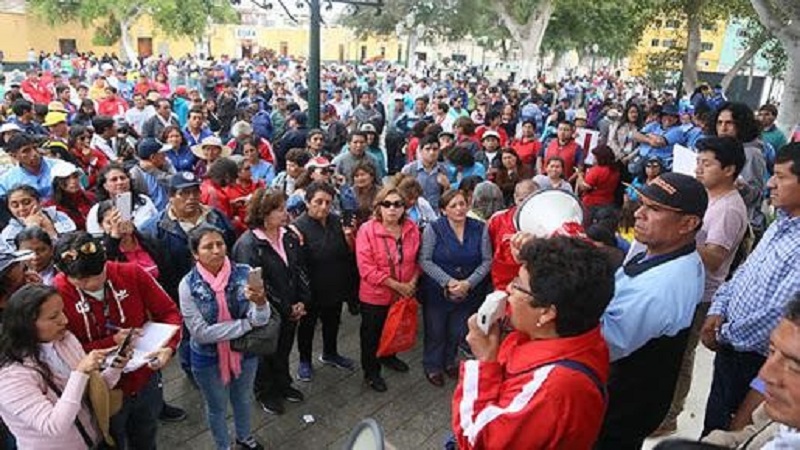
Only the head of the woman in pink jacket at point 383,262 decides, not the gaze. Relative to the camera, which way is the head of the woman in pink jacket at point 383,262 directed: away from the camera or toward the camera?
toward the camera

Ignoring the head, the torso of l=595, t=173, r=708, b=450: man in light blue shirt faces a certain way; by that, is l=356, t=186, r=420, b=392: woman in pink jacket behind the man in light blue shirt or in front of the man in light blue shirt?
in front

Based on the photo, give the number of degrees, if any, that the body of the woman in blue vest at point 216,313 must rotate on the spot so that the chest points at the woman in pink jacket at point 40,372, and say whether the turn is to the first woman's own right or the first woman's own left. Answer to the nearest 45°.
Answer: approximately 90° to the first woman's own right

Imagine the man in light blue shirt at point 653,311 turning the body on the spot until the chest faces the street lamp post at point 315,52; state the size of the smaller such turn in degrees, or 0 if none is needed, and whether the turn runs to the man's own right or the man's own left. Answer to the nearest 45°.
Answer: approximately 45° to the man's own right

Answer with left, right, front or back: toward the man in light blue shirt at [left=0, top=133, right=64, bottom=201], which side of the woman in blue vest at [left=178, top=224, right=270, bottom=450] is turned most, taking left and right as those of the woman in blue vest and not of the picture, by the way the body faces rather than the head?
back

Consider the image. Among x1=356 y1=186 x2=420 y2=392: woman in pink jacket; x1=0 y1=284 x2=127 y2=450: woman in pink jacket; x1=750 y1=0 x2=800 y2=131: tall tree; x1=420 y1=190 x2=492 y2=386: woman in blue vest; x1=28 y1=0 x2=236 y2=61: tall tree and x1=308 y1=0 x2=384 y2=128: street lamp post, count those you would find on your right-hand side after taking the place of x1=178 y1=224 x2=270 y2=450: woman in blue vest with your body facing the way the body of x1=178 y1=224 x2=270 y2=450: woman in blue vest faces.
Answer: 1

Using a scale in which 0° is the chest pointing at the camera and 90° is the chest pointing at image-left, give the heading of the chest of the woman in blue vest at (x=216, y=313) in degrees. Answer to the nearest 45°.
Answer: approximately 315°

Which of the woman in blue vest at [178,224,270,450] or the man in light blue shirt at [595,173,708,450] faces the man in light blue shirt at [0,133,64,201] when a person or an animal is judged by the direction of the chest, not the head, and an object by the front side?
the man in light blue shirt at [595,173,708,450]

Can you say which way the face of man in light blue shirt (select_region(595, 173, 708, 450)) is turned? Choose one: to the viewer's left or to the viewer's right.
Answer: to the viewer's left

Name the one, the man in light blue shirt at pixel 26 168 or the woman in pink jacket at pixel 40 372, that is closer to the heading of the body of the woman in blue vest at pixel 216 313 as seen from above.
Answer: the woman in pink jacket

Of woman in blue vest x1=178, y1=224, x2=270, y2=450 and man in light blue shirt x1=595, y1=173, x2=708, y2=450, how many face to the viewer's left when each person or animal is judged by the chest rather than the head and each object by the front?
1

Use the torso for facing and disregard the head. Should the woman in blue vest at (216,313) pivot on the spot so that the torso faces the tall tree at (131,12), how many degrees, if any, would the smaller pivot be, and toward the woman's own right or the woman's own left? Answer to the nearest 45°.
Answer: approximately 135° to the woman's own left

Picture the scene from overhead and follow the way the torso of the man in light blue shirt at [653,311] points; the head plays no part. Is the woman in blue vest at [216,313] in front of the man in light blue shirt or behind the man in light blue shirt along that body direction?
in front

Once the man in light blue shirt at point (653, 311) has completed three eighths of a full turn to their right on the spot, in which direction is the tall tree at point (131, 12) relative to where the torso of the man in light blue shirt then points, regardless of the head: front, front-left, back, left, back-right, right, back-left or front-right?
left

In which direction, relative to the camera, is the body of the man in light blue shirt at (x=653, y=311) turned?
to the viewer's left

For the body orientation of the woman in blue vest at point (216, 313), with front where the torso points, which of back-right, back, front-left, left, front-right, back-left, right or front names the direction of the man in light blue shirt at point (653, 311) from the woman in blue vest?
front
